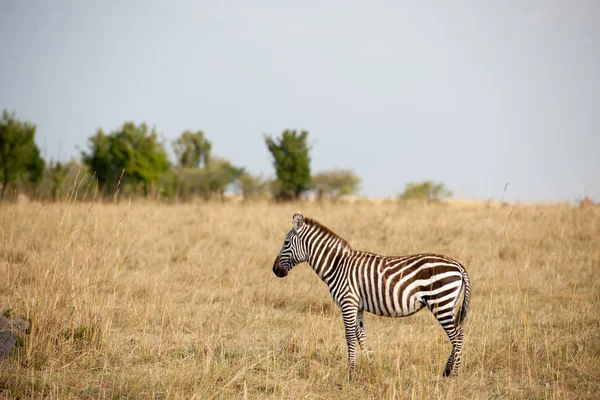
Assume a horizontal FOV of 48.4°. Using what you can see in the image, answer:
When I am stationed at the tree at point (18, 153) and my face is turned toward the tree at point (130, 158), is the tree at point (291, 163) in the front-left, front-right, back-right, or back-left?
front-right

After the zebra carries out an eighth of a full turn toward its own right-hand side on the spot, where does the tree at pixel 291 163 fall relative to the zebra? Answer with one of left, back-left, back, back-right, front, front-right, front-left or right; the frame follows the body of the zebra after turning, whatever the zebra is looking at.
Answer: front-right

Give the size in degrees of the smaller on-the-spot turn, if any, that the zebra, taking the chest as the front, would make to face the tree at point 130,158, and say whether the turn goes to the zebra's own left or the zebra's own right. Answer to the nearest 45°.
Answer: approximately 45° to the zebra's own right

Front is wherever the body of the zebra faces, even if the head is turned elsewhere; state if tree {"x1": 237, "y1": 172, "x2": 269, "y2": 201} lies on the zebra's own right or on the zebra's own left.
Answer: on the zebra's own right

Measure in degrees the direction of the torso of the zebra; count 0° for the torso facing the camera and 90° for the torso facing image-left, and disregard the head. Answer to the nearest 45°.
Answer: approximately 90°

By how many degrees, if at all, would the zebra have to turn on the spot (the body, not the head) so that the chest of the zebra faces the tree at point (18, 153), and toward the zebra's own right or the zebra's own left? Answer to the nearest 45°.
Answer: approximately 45° to the zebra's own right
